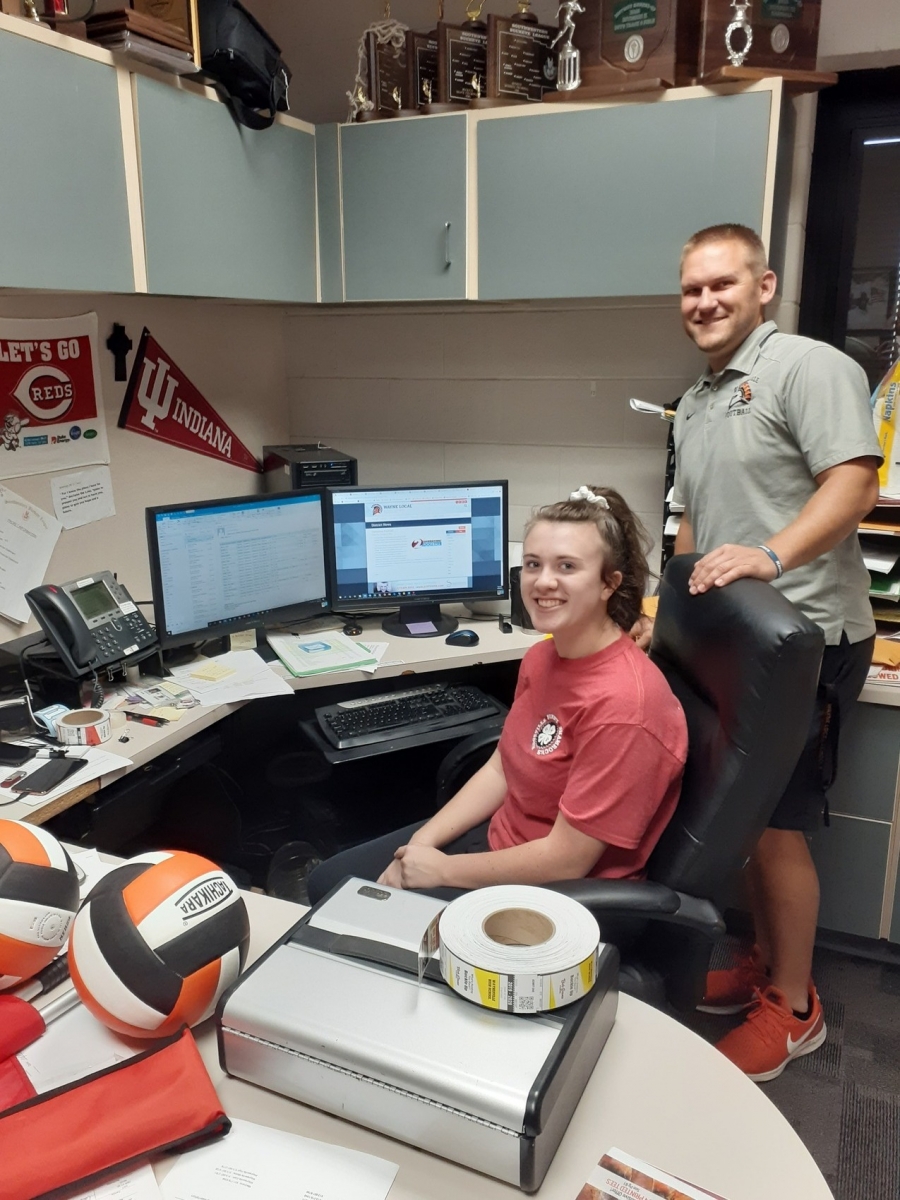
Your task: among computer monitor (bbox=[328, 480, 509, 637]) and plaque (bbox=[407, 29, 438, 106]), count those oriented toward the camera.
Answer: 2

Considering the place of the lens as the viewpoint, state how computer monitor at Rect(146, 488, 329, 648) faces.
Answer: facing the viewer and to the right of the viewer

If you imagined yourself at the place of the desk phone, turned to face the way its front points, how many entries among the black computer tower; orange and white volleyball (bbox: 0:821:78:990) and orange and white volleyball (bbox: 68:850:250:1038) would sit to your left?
1

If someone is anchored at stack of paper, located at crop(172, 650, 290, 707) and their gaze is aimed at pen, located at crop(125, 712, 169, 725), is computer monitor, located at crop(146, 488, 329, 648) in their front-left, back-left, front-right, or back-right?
back-right

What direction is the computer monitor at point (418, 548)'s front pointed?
toward the camera

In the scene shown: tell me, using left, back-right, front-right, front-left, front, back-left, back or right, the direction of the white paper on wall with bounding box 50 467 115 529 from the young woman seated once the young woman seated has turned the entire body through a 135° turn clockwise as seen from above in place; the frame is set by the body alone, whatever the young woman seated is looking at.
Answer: front-left

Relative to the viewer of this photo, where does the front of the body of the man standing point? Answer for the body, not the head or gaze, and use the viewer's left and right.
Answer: facing the viewer and to the left of the viewer

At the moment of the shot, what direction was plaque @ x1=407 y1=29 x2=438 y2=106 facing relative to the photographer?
facing the viewer

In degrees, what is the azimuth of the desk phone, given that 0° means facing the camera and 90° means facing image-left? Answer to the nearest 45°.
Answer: approximately 315°

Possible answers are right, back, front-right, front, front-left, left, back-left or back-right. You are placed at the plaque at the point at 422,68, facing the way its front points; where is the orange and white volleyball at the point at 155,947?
front

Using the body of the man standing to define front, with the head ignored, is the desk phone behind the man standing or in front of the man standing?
in front

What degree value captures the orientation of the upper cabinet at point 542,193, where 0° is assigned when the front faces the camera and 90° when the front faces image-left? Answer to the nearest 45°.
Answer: approximately 0°
